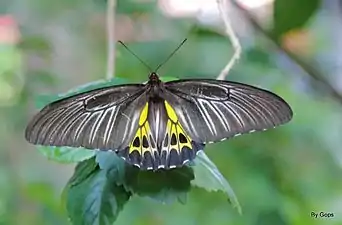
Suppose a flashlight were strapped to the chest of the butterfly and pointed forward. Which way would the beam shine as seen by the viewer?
away from the camera
